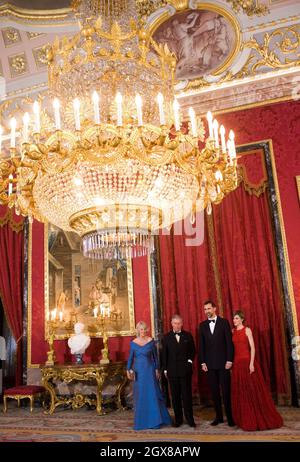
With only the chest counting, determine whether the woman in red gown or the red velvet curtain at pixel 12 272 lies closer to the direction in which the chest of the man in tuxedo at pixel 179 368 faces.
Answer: the woman in red gown

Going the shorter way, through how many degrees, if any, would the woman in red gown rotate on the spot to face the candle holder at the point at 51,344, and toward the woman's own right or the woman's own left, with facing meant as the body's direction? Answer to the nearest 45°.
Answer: approximately 90° to the woman's own right

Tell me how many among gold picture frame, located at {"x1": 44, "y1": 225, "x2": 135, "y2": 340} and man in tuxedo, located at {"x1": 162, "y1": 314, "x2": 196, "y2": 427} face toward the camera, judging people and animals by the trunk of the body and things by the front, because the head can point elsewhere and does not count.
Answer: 2

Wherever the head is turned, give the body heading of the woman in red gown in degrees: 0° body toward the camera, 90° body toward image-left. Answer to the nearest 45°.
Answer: approximately 45°

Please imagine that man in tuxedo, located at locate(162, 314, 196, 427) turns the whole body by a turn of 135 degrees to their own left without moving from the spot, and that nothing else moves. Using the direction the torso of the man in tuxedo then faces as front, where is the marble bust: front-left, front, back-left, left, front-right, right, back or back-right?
left
